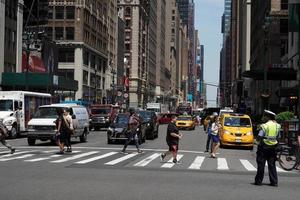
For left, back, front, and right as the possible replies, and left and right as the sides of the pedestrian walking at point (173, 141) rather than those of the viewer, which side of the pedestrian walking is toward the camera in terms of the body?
right

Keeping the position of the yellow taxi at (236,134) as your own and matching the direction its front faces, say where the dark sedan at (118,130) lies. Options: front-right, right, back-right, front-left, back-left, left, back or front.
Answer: right

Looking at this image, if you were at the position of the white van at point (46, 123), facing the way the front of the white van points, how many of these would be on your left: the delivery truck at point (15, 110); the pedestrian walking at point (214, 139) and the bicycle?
2

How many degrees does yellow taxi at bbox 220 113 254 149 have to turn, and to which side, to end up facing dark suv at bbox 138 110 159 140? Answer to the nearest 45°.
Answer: approximately 135° to its right

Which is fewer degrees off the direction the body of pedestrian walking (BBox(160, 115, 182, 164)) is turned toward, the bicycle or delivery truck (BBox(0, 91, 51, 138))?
the bicycle

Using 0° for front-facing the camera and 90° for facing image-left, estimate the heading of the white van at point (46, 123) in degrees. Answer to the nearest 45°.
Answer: approximately 45°

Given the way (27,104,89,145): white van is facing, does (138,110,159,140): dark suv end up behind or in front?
behind

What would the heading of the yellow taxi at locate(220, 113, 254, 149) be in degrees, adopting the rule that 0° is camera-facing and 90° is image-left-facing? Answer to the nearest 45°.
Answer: approximately 0°
